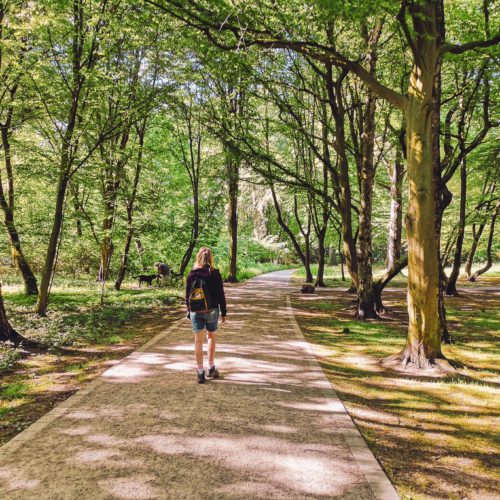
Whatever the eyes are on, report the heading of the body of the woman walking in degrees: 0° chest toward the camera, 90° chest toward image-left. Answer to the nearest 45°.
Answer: approximately 180°

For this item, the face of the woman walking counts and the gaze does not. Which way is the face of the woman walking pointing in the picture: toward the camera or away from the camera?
away from the camera

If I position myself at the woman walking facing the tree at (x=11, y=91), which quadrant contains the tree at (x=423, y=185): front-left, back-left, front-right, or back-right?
back-right

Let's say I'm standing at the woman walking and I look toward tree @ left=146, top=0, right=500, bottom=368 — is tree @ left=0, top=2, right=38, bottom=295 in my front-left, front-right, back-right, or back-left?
back-left

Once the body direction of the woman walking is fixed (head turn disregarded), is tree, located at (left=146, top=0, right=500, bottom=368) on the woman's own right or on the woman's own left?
on the woman's own right

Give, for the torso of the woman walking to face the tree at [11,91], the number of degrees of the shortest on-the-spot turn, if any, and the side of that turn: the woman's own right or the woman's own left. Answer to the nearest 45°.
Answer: approximately 45° to the woman's own left
